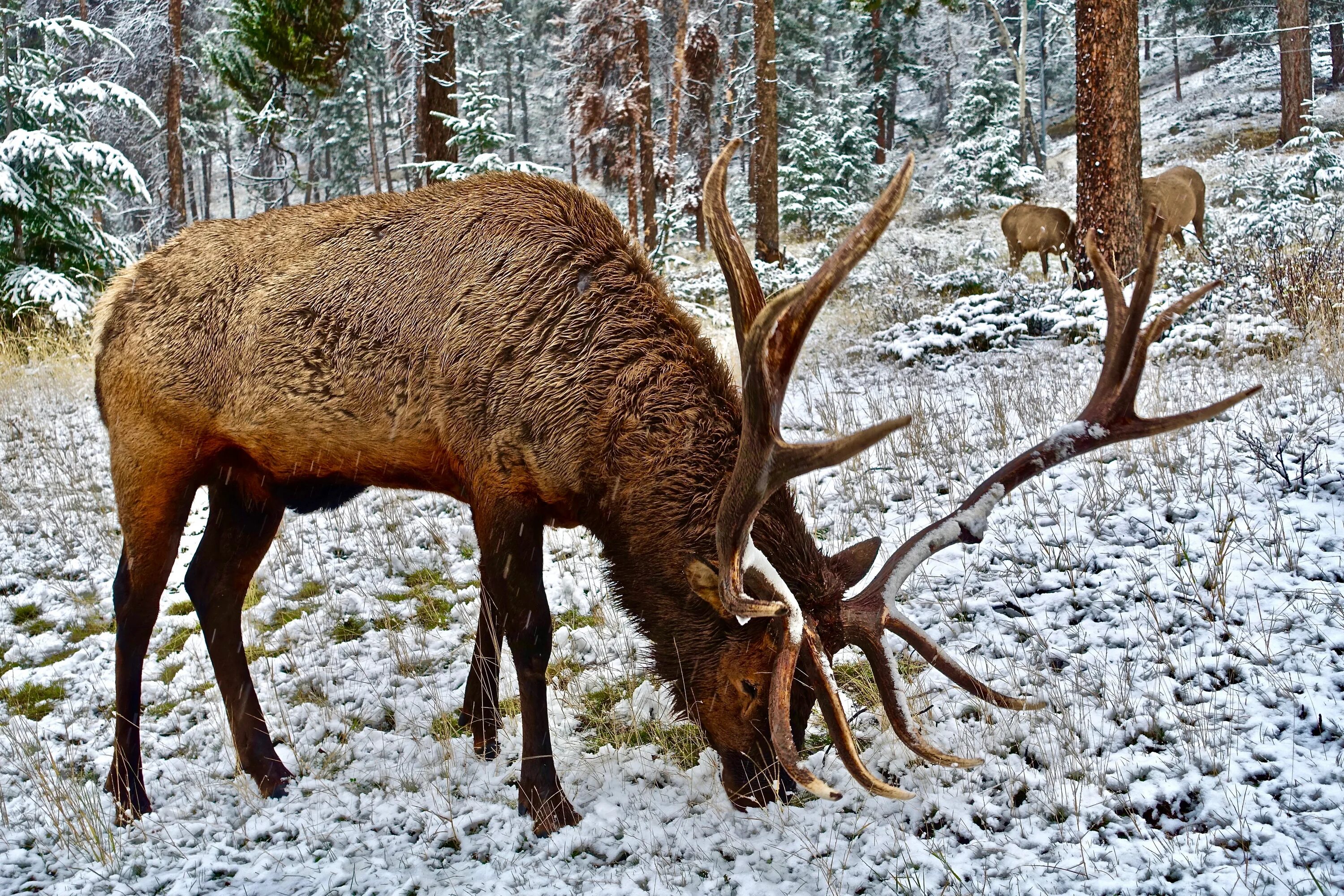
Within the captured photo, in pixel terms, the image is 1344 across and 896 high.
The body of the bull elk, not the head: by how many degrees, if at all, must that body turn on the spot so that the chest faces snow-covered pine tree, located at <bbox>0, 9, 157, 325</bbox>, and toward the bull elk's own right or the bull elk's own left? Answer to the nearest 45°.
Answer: approximately 135° to the bull elk's own left

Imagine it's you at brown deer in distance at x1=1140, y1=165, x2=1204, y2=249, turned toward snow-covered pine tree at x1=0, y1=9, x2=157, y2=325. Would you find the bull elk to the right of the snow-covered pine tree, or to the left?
left

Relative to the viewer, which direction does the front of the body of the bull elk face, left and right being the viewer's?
facing to the right of the viewer

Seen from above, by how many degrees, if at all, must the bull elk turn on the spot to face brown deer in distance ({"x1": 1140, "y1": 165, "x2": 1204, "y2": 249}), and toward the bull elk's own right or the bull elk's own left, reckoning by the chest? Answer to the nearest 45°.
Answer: approximately 45° to the bull elk's own left

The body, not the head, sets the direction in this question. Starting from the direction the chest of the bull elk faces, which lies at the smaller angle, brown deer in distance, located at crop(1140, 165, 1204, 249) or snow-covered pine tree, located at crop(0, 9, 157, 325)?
the brown deer in distance

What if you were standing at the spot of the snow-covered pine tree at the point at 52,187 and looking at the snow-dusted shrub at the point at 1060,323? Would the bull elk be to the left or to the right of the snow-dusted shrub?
right

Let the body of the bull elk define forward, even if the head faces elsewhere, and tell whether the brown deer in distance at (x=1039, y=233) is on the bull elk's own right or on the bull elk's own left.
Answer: on the bull elk's own left

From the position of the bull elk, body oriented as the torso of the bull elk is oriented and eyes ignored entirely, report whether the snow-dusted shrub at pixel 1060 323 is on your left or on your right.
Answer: on your left
